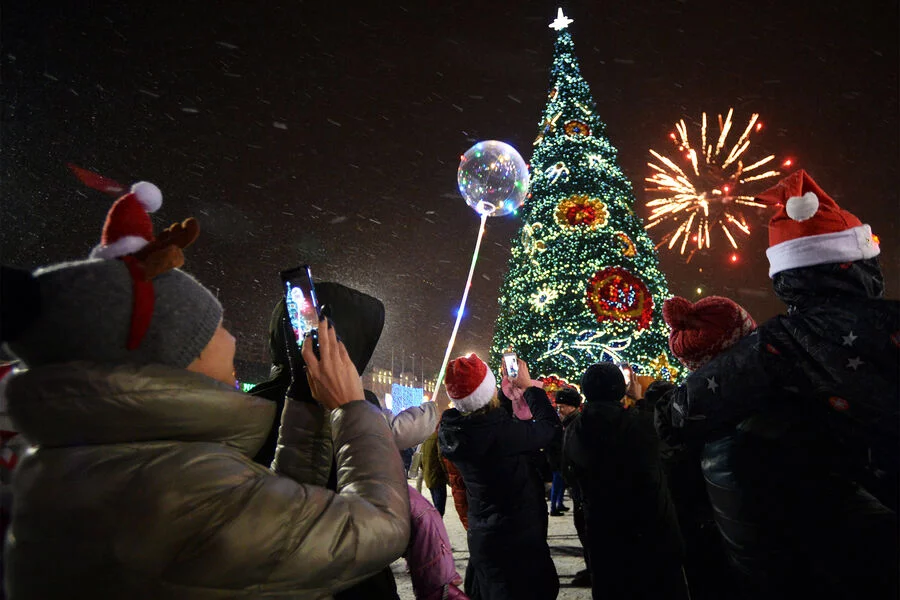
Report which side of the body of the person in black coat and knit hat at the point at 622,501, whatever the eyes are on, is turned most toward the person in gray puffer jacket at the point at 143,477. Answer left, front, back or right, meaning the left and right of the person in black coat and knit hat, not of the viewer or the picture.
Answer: back

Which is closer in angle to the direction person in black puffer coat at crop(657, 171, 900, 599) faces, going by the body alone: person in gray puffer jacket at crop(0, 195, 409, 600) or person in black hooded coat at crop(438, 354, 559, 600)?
the person in black hooded coat

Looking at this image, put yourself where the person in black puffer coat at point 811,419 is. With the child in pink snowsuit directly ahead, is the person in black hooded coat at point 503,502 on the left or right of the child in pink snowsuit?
right

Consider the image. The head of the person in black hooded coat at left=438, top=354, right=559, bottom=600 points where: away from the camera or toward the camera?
away from the camera

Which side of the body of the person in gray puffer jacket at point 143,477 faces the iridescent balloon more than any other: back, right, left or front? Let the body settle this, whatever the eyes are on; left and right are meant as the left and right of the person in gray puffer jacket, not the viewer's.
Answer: front

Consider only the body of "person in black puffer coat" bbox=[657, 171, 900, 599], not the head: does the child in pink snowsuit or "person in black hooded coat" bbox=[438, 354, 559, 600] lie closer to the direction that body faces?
the person in black hooded coat

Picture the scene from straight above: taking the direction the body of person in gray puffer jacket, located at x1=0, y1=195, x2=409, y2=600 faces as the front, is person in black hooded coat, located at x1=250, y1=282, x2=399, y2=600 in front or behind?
in front

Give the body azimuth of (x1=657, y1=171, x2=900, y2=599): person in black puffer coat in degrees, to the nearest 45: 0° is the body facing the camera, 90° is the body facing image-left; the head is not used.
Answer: approximately 180°

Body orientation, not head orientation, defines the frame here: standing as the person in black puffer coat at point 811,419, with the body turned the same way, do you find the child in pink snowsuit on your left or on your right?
on your left

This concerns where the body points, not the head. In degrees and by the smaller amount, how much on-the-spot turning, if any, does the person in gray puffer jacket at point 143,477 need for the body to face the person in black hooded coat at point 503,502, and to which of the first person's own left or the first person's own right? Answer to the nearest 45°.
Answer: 0° — they already face them

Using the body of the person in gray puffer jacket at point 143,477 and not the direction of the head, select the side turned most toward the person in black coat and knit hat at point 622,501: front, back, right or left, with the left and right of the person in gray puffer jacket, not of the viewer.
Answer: front

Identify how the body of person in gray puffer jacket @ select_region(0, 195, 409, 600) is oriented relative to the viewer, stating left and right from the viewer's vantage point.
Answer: facing away from the viewer and to the right of the viewer

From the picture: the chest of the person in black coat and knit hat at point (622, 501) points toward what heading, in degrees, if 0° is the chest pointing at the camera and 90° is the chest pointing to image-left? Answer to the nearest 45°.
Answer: approximately 180°

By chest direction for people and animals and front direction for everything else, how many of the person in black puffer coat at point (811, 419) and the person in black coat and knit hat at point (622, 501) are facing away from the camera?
2

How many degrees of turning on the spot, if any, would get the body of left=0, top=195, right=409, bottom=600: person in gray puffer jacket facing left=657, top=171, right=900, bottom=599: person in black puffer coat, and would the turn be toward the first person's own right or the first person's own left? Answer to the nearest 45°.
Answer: approximately 45° to the first person's own right

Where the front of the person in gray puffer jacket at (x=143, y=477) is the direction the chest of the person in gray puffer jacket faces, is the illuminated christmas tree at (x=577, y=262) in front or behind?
in front

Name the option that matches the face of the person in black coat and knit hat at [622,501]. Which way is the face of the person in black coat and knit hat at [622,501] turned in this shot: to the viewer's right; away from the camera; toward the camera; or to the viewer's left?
away from the camera
